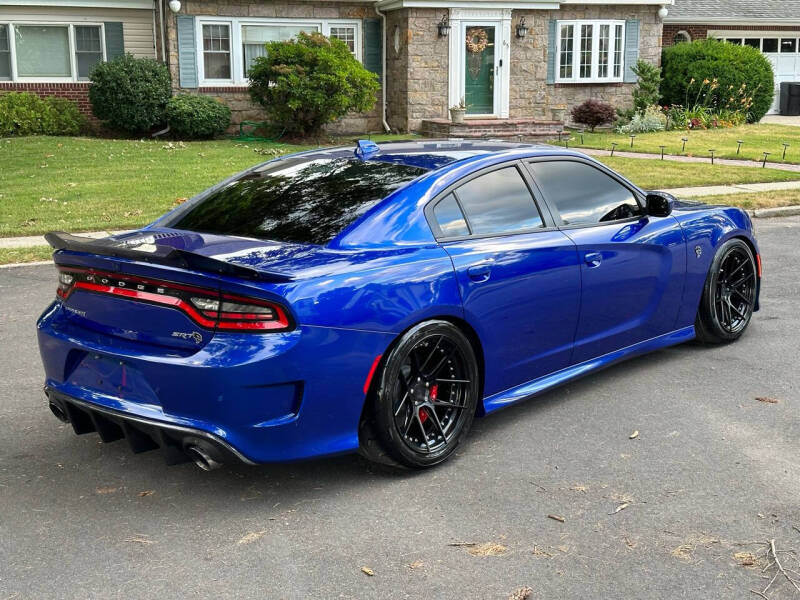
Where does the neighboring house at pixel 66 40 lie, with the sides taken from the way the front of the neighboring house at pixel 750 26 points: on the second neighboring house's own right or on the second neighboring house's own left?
on the second neighboring house's own right

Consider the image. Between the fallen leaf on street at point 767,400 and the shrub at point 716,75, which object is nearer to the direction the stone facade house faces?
the fallen leaf on street

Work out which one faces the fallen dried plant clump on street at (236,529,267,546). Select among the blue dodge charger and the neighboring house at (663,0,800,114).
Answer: the neighboring house

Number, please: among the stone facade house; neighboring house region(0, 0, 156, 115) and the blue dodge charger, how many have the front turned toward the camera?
2

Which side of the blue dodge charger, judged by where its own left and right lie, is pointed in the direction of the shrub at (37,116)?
left

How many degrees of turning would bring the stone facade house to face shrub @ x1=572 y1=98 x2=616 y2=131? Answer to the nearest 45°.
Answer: approximately 90° to its left

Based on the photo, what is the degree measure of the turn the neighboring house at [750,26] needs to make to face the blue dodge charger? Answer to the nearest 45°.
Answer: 0° — it already faces it

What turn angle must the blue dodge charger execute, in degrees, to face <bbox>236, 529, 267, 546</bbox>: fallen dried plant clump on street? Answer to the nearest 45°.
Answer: approximately 180°

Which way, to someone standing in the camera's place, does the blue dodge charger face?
facing away from the viewer and to the right of the viewer

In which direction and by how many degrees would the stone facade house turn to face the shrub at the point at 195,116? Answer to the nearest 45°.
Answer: approximately 45° to its right

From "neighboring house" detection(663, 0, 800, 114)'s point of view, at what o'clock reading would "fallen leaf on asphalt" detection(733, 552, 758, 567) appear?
The fallen leaf on asphalt is roughly at 12 o'clock from the neighboring house.

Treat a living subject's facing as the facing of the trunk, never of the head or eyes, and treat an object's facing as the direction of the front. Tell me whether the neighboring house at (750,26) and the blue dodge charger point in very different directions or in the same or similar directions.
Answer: very different directions
